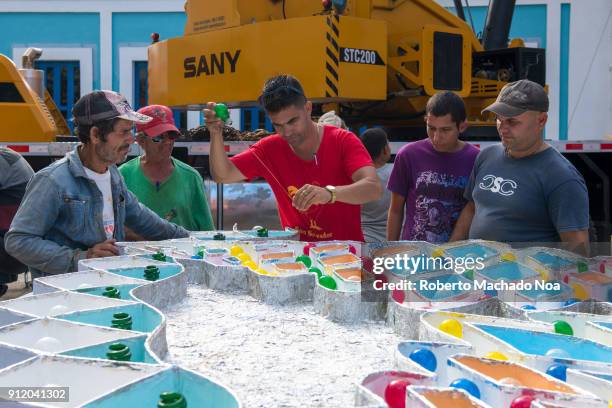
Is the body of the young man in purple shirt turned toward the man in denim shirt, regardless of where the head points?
no

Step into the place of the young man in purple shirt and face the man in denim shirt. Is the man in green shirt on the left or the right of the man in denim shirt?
right

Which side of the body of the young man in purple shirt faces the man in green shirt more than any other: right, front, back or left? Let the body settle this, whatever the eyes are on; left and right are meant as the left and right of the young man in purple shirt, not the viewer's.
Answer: right

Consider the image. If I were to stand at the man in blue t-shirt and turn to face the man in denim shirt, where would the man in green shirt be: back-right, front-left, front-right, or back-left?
front-right

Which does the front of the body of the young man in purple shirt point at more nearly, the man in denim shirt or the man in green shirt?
the man in denim shirt

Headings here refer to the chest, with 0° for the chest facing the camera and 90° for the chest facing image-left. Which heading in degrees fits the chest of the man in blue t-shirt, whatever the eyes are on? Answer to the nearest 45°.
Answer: approximately 45°

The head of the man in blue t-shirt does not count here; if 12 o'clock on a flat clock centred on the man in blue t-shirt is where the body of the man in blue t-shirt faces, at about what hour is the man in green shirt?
The man in green shirt is roughly at 2 o'clock from the man in blue t-shirt.

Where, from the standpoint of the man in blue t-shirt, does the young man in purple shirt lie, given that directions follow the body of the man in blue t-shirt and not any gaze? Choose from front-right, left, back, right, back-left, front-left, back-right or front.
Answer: right

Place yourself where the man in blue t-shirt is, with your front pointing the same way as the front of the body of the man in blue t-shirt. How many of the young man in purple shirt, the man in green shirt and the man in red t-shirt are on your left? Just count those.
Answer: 0

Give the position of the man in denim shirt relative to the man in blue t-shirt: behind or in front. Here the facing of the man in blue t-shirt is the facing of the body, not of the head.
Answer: in front

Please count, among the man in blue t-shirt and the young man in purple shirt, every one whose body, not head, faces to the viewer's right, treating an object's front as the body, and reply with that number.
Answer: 0

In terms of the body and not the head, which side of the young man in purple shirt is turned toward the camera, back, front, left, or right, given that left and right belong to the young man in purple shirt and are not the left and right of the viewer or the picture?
front

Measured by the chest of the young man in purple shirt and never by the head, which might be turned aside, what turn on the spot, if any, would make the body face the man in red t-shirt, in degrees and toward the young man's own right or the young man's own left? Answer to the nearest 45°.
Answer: approximately 45° to the young man's own right

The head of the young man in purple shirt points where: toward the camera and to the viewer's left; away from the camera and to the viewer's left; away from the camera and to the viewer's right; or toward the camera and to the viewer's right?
toward the camera and to the viewer's left

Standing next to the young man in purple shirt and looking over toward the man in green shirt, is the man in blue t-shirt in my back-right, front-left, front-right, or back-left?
back-left
